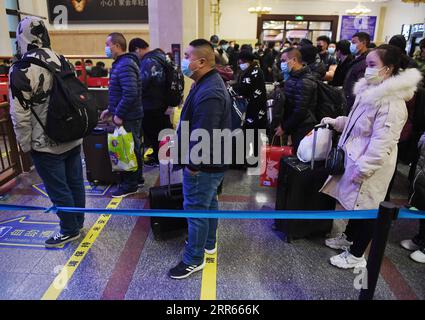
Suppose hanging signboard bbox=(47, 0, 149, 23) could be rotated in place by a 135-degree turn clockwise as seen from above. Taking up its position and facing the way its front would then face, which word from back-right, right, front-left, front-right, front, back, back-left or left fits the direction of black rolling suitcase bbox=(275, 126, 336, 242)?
back-left

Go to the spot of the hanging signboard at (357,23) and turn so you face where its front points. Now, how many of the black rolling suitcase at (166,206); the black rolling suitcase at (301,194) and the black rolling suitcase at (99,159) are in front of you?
3

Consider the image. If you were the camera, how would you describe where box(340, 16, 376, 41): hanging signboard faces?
facing the viewer

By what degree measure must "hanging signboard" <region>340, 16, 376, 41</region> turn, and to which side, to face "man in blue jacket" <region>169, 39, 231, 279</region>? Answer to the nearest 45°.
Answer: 0° — it already faces them

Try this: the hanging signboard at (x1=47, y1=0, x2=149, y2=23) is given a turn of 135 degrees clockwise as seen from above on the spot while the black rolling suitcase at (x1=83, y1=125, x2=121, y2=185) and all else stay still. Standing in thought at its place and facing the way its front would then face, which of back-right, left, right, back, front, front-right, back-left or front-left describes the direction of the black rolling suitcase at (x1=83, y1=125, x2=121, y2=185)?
back-left

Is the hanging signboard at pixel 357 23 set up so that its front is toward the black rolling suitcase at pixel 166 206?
yes

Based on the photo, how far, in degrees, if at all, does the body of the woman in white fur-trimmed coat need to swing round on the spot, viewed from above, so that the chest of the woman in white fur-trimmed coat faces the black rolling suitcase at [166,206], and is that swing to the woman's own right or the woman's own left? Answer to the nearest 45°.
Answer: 0° — they already face it

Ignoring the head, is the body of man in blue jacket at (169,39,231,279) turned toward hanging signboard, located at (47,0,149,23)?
no

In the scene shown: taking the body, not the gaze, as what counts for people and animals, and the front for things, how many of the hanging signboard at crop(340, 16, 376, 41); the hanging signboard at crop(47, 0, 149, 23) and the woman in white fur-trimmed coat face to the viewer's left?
1

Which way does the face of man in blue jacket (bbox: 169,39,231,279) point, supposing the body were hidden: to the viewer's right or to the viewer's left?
to the viewer's left

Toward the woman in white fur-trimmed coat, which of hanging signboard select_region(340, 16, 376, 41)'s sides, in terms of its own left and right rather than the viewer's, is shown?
front

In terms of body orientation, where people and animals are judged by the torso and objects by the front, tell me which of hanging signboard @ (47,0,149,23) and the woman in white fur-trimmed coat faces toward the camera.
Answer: the hanging signboard

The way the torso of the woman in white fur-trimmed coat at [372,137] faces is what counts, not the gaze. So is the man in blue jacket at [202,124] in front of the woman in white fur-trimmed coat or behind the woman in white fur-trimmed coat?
in front

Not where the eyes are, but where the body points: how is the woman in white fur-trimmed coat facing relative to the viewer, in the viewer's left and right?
facing to the left of the viewer
